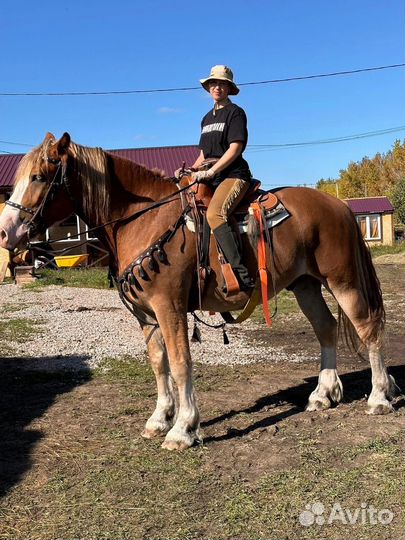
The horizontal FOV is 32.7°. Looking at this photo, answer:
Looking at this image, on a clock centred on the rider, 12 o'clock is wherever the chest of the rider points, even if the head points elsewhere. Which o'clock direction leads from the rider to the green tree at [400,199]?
The green tree is roughly at 5 o'clock from the rider.

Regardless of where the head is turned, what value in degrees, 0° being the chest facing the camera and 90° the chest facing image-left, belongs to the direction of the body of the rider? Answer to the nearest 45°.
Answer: approximately 45°

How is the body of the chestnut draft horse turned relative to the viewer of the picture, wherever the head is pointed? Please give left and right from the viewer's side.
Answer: facing the viewer and to the left of the viewer

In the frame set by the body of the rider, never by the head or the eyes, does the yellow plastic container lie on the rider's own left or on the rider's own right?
on the rider's own right
